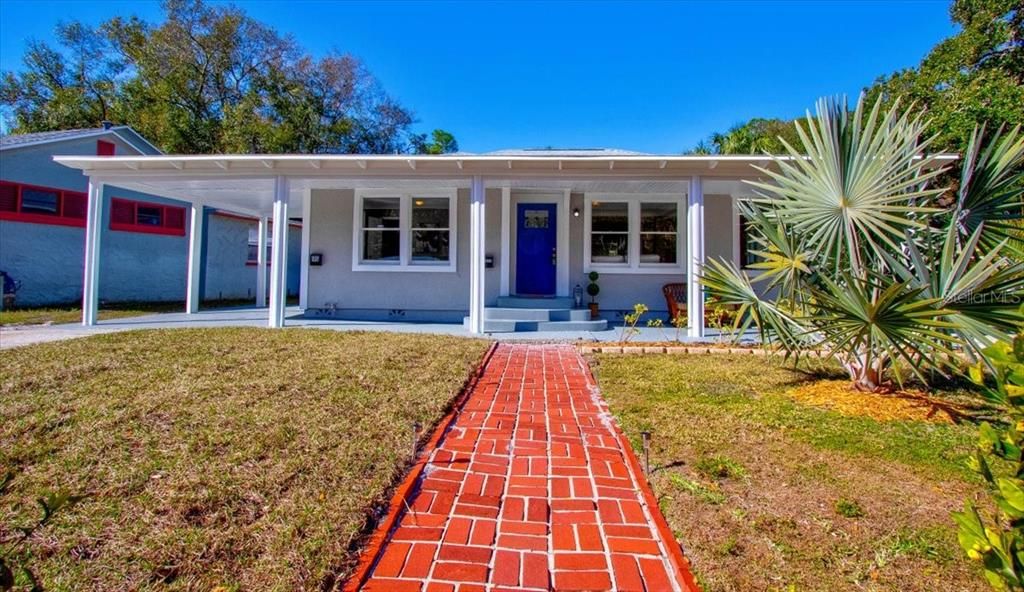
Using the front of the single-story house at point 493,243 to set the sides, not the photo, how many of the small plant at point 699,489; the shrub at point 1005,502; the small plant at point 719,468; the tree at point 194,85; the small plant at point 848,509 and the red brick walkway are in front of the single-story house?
5

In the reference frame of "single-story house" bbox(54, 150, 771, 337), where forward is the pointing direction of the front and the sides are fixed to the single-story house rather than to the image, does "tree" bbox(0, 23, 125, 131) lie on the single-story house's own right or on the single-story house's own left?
on the single-story house's own right

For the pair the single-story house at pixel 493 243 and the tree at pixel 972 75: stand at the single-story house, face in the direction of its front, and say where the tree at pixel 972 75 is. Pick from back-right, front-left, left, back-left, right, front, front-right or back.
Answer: left

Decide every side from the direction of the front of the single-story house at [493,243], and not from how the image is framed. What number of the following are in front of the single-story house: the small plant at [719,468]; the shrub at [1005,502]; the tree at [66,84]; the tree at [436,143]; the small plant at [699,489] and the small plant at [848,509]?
4

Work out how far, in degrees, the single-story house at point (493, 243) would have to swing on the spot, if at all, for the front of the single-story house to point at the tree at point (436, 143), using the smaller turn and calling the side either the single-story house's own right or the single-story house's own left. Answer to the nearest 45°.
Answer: approximately 180°

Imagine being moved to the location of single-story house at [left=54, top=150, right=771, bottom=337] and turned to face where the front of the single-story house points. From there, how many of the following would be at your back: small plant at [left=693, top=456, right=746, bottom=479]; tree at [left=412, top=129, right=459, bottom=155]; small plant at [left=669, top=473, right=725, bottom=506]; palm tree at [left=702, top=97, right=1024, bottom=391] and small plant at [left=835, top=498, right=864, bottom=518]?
1

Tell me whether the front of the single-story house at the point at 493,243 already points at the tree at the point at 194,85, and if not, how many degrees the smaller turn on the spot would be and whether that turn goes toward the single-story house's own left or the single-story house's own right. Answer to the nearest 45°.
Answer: approximately 135° to the single-story house's own right

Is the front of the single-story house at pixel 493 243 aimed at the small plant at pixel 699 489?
yes

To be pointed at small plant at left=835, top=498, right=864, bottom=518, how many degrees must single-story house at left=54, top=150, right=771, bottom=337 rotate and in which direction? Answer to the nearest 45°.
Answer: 0° — it already faces it

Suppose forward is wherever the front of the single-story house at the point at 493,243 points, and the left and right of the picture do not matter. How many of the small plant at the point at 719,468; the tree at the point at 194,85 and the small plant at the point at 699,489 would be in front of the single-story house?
2

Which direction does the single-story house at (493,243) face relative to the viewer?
toward the camera

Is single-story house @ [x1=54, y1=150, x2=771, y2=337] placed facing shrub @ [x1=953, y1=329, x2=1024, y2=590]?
yes

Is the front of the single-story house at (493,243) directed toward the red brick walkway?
yes
